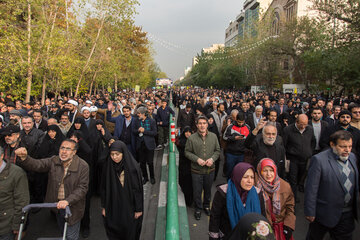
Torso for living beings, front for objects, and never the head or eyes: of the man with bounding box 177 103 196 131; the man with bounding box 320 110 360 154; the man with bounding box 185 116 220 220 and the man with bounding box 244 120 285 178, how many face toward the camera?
4

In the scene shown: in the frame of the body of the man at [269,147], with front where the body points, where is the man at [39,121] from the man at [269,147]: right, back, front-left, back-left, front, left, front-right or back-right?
right

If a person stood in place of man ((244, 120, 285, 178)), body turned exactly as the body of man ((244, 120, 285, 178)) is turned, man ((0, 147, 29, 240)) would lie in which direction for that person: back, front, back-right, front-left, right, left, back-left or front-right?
front-right

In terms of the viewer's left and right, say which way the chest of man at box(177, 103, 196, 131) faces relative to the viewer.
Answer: facing the viewer

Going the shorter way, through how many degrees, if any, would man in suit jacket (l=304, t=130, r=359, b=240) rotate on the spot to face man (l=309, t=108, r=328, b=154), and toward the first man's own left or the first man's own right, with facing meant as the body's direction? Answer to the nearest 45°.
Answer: approximately 135° to the first man's own left

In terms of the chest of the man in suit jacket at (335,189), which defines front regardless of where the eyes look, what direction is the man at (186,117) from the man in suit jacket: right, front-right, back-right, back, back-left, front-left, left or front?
back

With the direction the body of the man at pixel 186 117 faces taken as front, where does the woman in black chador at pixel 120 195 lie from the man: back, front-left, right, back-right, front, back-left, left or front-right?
front

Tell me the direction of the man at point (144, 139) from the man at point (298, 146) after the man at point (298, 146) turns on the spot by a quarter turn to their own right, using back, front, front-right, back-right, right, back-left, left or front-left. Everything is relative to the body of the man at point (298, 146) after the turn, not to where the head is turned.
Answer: front

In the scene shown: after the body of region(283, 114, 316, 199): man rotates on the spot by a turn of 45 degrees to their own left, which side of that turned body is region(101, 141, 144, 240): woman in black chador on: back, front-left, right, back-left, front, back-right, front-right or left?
right

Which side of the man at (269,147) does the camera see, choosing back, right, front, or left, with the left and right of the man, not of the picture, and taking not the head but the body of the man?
front

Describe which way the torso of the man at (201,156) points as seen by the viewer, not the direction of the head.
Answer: toward the camera

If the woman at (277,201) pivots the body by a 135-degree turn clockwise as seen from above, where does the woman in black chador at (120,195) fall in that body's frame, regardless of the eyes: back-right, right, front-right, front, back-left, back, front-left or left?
left

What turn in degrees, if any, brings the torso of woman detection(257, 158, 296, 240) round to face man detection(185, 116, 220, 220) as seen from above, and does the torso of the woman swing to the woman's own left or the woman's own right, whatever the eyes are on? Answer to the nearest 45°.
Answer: approximately 90° to the woman's own right

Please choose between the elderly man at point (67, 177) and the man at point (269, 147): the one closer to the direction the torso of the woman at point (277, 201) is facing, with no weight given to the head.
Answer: the elderly man

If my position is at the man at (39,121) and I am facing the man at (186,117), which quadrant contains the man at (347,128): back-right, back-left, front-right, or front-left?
front-right

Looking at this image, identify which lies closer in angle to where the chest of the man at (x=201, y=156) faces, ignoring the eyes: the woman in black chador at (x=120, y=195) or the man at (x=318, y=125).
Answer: the woman in black chador

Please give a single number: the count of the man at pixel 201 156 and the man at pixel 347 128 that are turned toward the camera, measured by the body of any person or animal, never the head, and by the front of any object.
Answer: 2

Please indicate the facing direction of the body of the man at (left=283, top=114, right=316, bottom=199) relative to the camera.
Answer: toward the camera

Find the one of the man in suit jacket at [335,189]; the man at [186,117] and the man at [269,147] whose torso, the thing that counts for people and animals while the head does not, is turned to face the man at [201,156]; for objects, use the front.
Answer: the man at [186,117]
